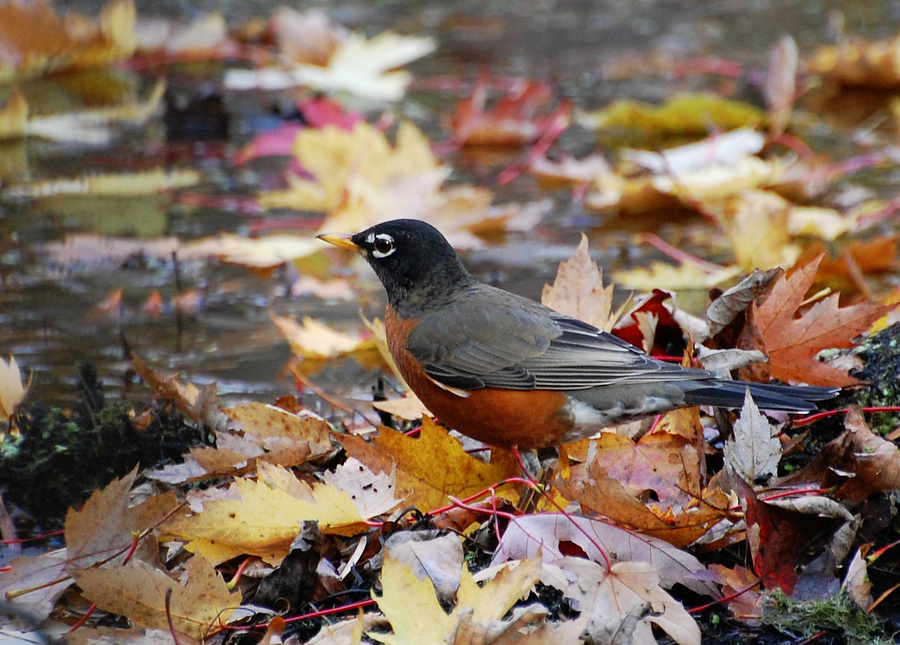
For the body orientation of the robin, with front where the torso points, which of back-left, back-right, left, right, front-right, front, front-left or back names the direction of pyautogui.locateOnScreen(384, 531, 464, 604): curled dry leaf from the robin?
left

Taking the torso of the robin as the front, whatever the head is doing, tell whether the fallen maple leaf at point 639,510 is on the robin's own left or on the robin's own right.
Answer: on the robin's own left

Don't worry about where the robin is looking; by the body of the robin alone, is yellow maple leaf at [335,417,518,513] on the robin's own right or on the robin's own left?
on the robin's own left

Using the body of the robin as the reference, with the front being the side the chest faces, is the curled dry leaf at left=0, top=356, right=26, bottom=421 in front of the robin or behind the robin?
in front

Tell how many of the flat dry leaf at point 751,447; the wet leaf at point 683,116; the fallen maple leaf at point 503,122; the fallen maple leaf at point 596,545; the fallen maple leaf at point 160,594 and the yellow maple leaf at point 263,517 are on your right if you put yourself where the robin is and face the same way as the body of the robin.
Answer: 2

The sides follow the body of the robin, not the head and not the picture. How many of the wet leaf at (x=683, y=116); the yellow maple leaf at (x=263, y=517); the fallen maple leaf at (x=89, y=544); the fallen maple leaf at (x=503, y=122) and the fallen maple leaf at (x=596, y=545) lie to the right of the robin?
2

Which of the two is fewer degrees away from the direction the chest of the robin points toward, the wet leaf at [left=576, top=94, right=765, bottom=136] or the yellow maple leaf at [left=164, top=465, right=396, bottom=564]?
the yellow maple leaf

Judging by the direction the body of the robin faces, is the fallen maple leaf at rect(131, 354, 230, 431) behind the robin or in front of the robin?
in front

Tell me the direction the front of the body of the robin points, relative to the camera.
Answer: to the viewer's left

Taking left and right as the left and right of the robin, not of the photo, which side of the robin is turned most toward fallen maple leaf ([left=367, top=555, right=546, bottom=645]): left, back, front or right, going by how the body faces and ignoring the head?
left

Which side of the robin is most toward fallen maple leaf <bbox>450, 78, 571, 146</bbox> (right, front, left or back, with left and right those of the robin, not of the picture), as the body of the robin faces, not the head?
right

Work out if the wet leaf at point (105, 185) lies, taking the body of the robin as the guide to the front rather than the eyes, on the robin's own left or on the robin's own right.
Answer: on the robin's own right
